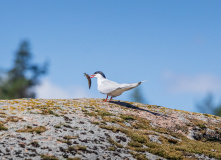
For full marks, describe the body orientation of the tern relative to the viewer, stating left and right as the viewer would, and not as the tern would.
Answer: facing to the left of the viewer
